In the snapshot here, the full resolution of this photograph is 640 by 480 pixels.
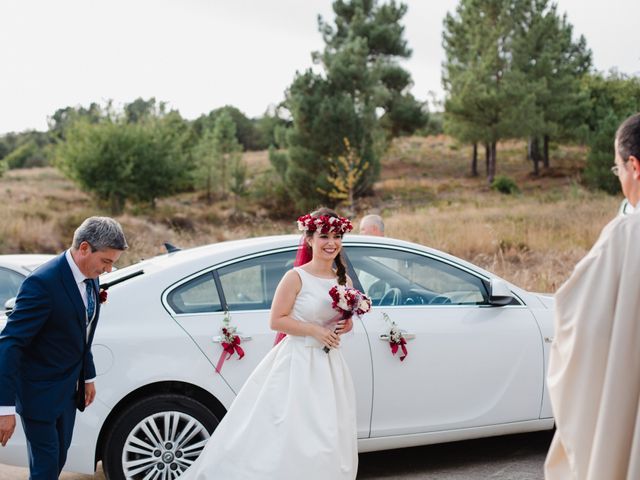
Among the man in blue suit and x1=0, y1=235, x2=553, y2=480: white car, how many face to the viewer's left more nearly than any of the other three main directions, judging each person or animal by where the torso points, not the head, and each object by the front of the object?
0

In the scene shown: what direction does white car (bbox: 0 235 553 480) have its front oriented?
to the viewer's right

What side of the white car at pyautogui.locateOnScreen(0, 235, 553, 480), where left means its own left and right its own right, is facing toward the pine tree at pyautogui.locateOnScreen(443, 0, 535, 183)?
left

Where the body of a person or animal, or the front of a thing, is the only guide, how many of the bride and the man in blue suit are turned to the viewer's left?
0

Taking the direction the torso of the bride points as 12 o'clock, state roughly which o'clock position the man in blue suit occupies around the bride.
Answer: The man in blue suit is roughly at 4 o'clock from the bride.

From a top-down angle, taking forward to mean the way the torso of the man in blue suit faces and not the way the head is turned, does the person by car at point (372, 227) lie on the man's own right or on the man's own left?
on the man's own left

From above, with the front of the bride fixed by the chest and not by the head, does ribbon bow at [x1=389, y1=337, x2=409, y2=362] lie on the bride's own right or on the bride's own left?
on the bride's own left

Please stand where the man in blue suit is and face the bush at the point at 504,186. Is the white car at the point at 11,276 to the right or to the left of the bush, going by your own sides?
left

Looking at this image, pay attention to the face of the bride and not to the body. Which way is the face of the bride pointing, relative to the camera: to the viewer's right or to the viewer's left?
to the viewer's right

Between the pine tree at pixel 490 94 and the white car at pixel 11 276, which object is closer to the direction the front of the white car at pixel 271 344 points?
the pine tree
